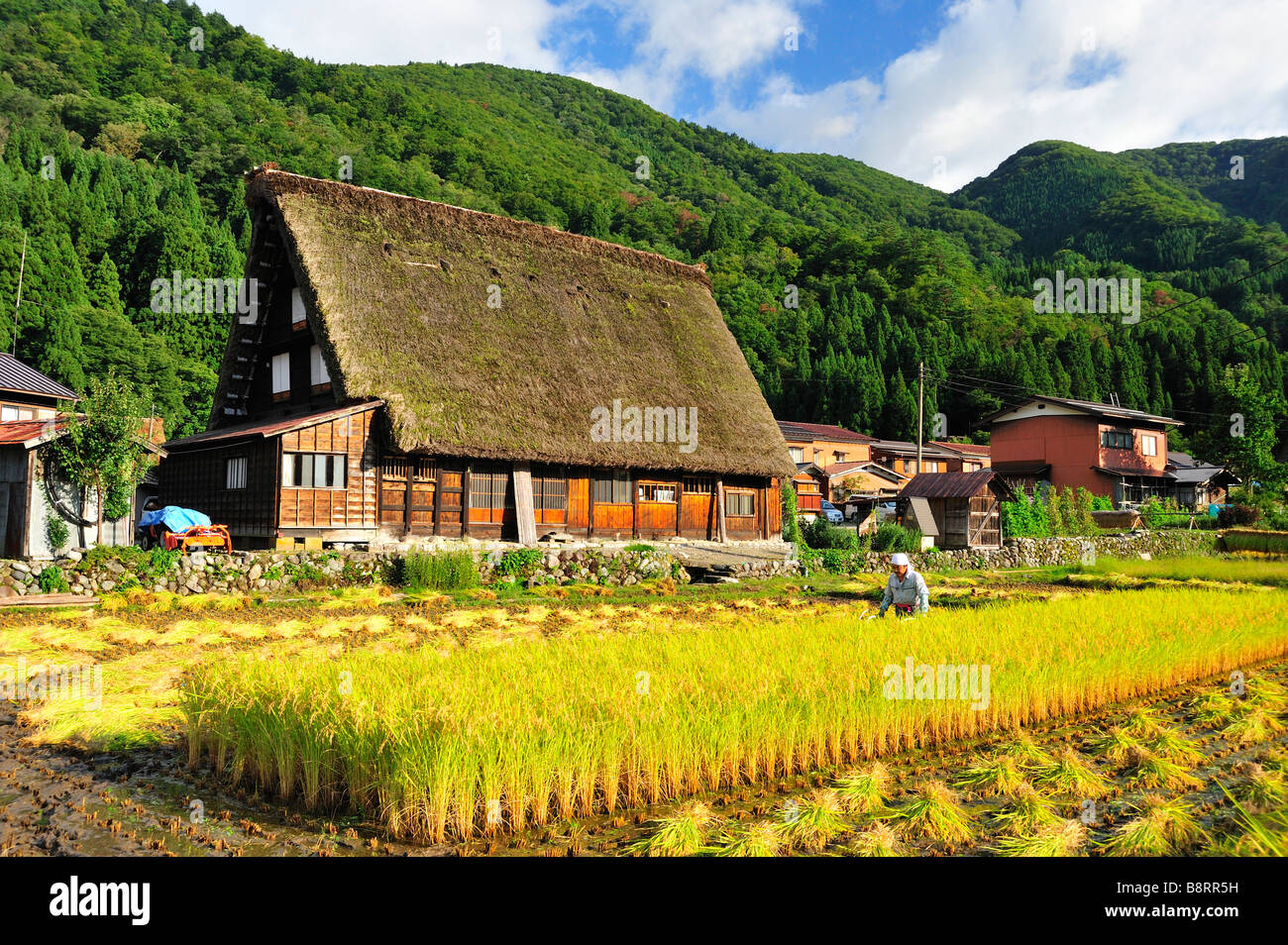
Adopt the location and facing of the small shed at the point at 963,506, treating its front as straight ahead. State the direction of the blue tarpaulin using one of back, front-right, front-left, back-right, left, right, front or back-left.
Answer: right

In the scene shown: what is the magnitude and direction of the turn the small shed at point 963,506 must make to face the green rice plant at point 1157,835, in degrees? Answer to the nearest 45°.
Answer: approximately 45° to its right

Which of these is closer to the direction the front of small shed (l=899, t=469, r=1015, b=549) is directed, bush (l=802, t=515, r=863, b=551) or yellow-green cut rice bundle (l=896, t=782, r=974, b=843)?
the yellow-green cut rice bundle

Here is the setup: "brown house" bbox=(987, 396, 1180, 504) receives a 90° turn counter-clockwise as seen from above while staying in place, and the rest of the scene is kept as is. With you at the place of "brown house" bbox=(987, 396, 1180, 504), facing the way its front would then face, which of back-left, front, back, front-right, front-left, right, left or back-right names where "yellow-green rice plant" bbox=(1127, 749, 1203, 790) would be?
back-right

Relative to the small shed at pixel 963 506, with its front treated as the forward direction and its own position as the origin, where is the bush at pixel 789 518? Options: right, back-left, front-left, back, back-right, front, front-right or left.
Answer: right

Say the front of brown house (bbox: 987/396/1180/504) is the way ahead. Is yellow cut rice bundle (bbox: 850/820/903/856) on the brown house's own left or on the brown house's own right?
on the brown house's own right

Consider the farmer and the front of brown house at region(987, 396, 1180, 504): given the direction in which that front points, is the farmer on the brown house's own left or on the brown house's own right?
on the brown house's own right

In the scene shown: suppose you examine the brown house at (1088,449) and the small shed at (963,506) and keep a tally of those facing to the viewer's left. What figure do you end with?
0

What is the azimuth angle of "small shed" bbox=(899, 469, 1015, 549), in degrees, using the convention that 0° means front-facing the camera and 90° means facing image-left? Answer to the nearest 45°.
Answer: approximately 315°

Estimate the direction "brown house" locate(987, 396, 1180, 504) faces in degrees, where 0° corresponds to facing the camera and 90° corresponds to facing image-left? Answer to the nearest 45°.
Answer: approximately 315°

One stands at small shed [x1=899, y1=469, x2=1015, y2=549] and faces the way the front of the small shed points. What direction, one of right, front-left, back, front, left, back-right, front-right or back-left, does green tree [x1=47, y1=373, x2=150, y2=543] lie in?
right

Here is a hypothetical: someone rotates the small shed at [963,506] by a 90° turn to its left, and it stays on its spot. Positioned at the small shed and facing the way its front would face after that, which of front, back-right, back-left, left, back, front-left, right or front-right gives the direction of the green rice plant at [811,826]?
back-right

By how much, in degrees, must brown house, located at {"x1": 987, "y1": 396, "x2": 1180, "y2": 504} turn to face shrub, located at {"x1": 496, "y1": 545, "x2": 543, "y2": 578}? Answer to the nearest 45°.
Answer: approximately 45° to its right

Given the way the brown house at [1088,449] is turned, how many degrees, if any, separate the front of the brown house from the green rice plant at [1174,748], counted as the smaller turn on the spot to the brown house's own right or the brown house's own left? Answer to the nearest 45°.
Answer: approximately 45° to the brown house's own right
